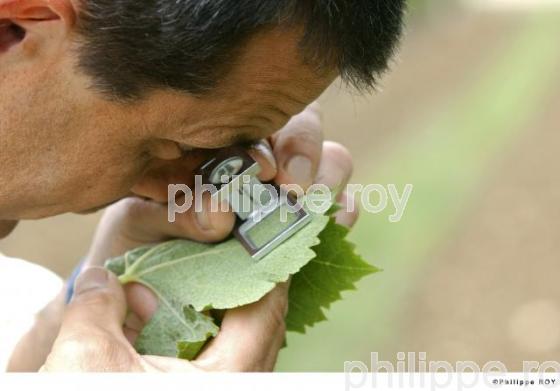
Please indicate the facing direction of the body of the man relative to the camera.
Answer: to the viewer's right

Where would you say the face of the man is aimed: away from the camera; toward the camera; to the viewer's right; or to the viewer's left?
to the viewer's right
